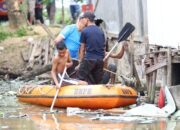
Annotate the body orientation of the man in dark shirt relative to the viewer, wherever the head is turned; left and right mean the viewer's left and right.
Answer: facing away from the viewer and to the left of the viewer

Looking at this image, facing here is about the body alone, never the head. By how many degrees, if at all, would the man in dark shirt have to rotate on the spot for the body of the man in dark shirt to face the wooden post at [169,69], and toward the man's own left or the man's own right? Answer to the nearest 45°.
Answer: approximately 135° to the man's own right

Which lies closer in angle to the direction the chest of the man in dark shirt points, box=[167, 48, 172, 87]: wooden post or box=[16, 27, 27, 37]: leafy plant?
the leafy plant

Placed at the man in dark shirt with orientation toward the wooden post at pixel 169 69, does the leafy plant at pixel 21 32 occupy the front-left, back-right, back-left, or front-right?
back-left

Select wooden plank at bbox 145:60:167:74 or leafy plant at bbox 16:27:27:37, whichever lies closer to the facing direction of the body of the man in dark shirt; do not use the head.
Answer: the leafy plant

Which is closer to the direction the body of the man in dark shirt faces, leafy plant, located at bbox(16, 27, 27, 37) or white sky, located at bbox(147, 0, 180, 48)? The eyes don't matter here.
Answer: the leafy plant
